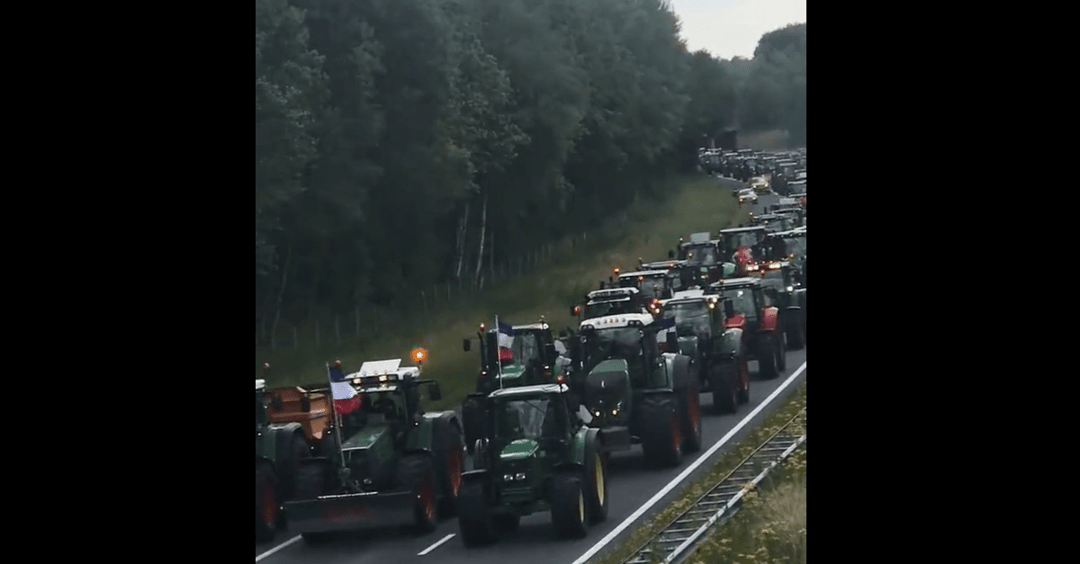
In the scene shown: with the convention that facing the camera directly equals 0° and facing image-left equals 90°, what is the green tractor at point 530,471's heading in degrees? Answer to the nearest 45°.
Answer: approximately 45°

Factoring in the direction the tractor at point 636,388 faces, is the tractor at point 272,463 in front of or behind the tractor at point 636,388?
in front

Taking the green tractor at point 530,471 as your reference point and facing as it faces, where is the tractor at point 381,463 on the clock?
The tractor is roughly at 2 o'clock from the green tractor.

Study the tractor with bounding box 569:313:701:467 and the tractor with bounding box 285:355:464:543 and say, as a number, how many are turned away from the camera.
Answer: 0

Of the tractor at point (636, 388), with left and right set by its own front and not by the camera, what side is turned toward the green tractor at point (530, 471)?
front

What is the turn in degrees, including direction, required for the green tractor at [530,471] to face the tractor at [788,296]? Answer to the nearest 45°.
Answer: approximately 135° to its left

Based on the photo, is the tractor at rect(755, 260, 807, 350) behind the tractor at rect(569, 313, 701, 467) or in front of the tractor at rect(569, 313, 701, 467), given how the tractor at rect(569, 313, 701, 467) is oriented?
behind

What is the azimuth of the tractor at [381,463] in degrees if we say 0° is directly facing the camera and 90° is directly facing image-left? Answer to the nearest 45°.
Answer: approximately 45°

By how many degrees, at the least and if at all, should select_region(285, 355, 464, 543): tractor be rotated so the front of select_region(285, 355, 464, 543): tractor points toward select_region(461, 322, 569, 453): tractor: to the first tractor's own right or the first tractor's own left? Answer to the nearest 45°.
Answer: approximately 135° to the first tractor's own left
